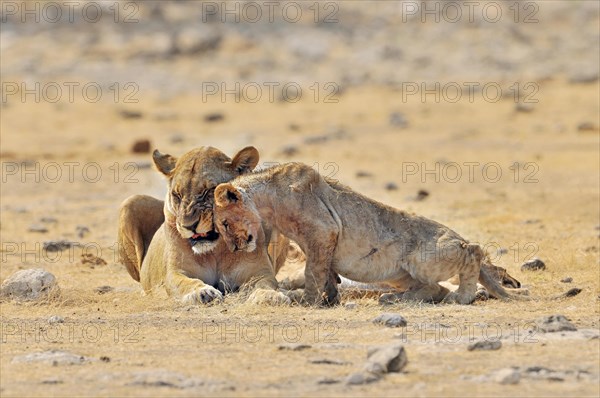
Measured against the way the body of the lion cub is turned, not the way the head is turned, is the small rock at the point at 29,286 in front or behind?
in front

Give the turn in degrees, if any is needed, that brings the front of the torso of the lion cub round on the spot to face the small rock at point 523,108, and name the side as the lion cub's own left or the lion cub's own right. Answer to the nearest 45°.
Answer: approximately 90° to the lion cub's own right

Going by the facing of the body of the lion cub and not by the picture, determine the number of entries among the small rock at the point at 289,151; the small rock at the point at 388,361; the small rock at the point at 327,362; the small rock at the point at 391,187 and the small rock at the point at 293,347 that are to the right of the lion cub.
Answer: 2

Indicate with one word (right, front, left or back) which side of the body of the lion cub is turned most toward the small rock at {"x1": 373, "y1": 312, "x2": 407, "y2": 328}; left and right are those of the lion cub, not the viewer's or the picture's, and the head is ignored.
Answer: left

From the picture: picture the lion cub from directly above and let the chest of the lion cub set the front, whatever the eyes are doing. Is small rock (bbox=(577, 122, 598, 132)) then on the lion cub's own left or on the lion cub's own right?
on the lion cub's own right

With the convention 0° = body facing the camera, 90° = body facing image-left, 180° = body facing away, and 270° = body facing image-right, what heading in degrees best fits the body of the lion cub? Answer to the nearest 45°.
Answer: approximately 90°

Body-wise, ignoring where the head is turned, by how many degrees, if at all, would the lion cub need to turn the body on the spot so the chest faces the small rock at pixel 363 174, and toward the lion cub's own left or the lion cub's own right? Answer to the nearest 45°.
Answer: approximately 90° to the lion cub's own right

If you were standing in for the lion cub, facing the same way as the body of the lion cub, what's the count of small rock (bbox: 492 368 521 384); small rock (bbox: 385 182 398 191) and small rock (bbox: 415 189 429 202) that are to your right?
2

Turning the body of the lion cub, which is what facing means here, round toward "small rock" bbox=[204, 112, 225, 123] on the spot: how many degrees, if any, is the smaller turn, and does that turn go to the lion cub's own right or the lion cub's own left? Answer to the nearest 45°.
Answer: approximately 90° to the lion cub's own right

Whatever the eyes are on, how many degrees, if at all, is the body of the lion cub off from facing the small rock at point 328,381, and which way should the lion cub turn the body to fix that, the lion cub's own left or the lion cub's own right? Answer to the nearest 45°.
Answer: approximately 90° to the lion cub's own left

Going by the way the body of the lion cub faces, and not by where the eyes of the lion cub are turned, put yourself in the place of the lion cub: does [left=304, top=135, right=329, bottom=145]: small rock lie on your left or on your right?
on your right

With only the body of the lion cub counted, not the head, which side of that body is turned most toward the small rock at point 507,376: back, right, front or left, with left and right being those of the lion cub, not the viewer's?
left

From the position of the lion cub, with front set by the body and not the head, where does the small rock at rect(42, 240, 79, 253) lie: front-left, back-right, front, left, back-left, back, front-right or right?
front-right

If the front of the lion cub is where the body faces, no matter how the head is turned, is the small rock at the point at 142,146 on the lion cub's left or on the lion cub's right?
on the lion cub's right

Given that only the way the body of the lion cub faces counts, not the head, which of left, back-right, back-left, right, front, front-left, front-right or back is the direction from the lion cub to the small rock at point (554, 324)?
back-left

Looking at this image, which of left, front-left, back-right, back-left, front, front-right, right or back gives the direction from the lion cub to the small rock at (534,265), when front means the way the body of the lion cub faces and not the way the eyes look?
back-right

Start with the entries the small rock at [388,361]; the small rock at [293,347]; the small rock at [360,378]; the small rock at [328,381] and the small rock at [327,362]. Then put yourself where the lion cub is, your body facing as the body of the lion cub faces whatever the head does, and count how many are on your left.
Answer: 5
